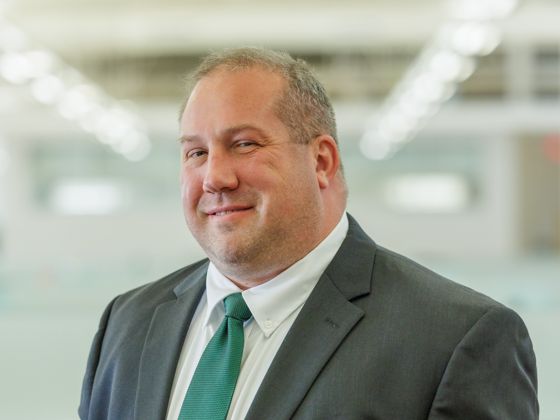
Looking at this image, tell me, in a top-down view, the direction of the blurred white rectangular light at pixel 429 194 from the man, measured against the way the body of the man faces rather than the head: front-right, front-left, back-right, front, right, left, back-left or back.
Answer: back-right

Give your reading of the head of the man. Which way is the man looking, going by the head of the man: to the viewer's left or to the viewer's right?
to the viewer's left

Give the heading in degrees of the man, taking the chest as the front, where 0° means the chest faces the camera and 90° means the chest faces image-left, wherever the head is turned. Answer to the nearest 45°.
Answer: approximately 45°

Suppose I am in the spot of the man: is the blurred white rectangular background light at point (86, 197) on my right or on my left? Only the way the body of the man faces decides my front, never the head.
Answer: on my right
